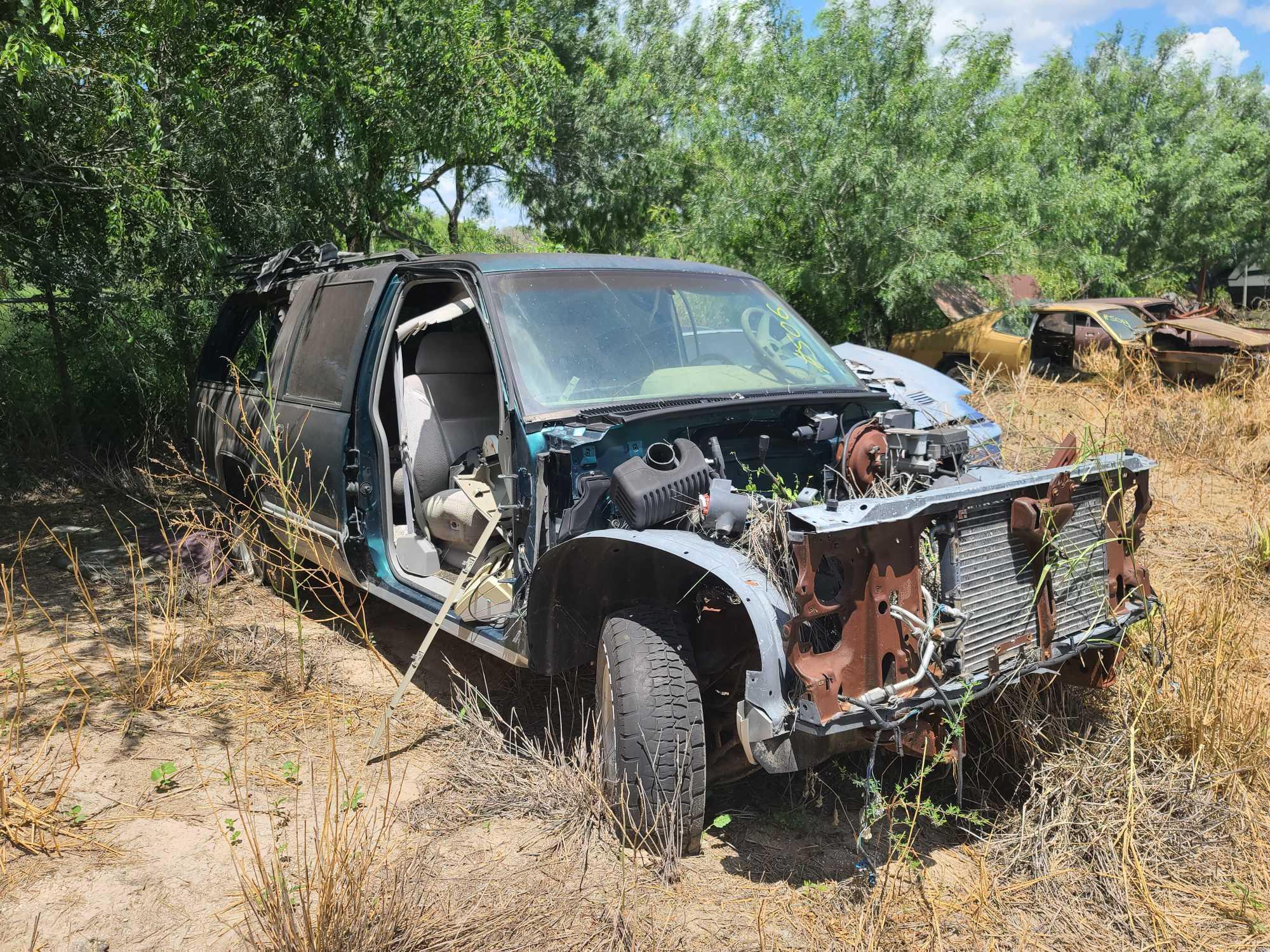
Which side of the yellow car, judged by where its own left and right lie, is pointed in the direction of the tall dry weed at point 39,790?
right

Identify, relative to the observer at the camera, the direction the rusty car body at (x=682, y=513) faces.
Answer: facing the viewer and to the right of the viewer

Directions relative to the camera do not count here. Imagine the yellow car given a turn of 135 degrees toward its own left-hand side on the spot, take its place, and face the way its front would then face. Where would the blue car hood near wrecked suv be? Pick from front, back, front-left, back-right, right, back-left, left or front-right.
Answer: back-left

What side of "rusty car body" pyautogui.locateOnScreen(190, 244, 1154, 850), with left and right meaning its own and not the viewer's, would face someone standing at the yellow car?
left

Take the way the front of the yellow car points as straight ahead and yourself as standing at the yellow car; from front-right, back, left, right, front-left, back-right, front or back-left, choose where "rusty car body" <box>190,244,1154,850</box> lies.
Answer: right

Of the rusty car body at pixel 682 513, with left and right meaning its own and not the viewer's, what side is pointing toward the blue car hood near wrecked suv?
left

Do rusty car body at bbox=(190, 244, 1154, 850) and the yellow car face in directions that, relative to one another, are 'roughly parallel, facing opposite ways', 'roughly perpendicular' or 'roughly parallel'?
roughly parallel

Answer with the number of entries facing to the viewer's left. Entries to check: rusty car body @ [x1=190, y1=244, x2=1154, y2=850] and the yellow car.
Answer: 0

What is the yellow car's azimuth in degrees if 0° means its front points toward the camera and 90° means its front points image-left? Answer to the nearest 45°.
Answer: approximately 270°

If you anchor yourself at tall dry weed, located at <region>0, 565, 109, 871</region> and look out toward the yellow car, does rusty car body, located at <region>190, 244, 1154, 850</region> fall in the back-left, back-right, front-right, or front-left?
front-right
